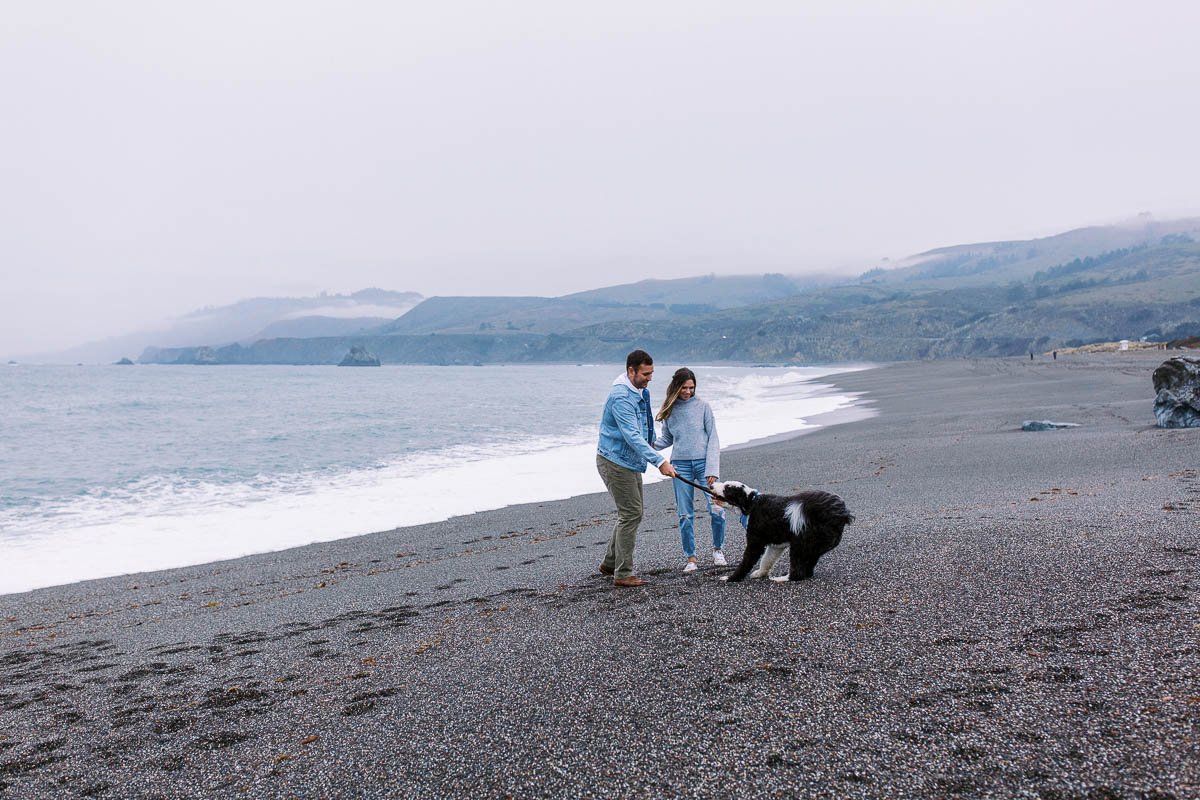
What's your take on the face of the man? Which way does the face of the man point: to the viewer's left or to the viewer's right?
to the viewer's right

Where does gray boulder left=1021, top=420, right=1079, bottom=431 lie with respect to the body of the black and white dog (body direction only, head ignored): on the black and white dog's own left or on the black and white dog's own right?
on the black and white dog's own right

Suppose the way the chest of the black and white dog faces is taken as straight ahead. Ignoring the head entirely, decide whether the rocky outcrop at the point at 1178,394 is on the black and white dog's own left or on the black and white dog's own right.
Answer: on the black and white dog's own right

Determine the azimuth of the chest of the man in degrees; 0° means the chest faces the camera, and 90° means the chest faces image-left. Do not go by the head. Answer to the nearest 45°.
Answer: approximately 270°

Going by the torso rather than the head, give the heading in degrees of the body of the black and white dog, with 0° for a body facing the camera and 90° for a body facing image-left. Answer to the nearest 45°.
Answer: approximately 90°

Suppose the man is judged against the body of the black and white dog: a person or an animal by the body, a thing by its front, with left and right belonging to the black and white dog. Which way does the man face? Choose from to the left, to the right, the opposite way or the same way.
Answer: the opposite way
